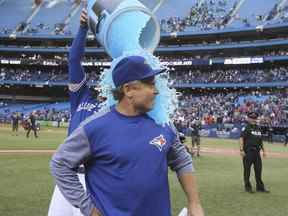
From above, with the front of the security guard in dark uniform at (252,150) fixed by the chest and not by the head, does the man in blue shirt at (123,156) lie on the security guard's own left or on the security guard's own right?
on the security guard's own right

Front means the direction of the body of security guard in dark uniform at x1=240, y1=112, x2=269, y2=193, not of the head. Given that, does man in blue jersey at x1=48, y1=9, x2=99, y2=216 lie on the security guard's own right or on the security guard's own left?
on the security guard's own right

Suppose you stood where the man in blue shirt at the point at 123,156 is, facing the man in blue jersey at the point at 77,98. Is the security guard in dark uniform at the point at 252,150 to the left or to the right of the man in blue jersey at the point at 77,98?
right

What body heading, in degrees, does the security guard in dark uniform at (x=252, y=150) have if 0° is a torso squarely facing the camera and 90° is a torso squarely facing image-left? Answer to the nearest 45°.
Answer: approximately 315°
